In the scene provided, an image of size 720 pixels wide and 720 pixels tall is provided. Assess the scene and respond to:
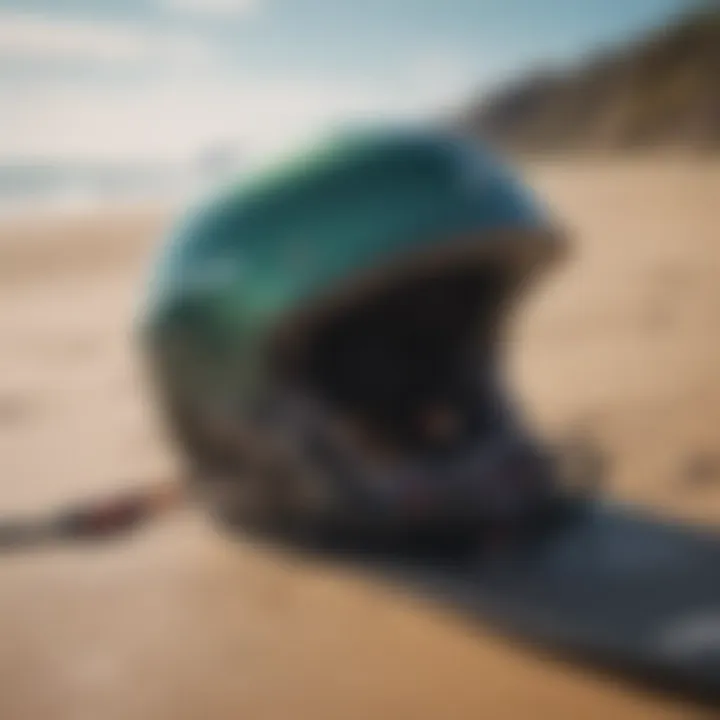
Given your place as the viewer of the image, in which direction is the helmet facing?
facing the viewer and to the right of the viewer
